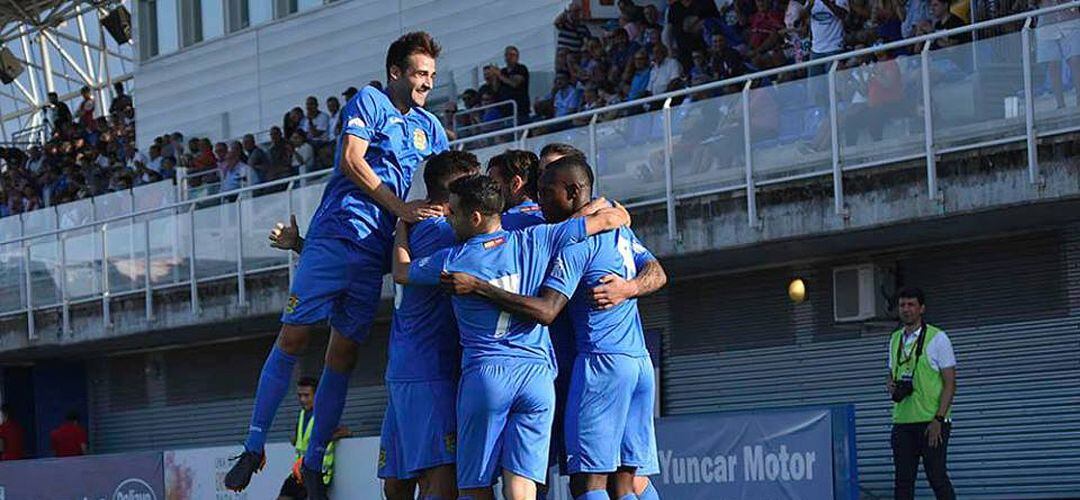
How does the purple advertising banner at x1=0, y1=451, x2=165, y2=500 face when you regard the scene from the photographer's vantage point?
facing the viewer

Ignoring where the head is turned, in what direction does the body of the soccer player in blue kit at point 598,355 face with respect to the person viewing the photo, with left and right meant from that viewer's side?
facing away from the viewer and to the left of the viewer

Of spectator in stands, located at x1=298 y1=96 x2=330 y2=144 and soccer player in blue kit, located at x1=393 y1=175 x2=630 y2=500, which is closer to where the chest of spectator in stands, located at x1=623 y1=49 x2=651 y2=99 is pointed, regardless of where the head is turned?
the soccer player in blue kit

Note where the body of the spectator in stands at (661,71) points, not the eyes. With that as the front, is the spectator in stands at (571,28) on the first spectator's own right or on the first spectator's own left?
on the first spectator's own right

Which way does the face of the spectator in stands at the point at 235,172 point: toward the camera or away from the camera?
toward the camera

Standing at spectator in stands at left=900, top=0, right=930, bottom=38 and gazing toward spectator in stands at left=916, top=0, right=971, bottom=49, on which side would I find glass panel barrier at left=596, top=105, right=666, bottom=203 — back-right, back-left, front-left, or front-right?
back-right

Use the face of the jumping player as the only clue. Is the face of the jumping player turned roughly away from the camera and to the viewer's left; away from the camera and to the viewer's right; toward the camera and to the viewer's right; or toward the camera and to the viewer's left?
toward the camera and to the viewer's right

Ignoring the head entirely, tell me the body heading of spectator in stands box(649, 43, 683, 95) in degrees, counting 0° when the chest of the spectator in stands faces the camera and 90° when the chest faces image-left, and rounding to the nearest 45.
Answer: approximately 45°

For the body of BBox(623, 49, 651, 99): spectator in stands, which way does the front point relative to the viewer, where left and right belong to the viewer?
facing the viewer and to the left of the viewer

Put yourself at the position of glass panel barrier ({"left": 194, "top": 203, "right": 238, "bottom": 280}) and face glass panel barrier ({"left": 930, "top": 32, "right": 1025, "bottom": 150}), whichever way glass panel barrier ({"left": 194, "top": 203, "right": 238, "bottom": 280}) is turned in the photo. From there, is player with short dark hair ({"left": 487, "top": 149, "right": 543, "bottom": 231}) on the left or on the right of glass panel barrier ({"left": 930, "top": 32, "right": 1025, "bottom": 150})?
right

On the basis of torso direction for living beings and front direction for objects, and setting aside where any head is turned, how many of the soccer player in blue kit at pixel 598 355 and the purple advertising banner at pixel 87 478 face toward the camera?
1

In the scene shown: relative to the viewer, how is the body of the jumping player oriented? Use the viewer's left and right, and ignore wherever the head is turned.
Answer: facing the viewer and to the right of the viewer

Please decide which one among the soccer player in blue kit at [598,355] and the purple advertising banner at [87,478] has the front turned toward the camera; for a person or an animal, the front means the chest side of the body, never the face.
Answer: the purple advertising banner
